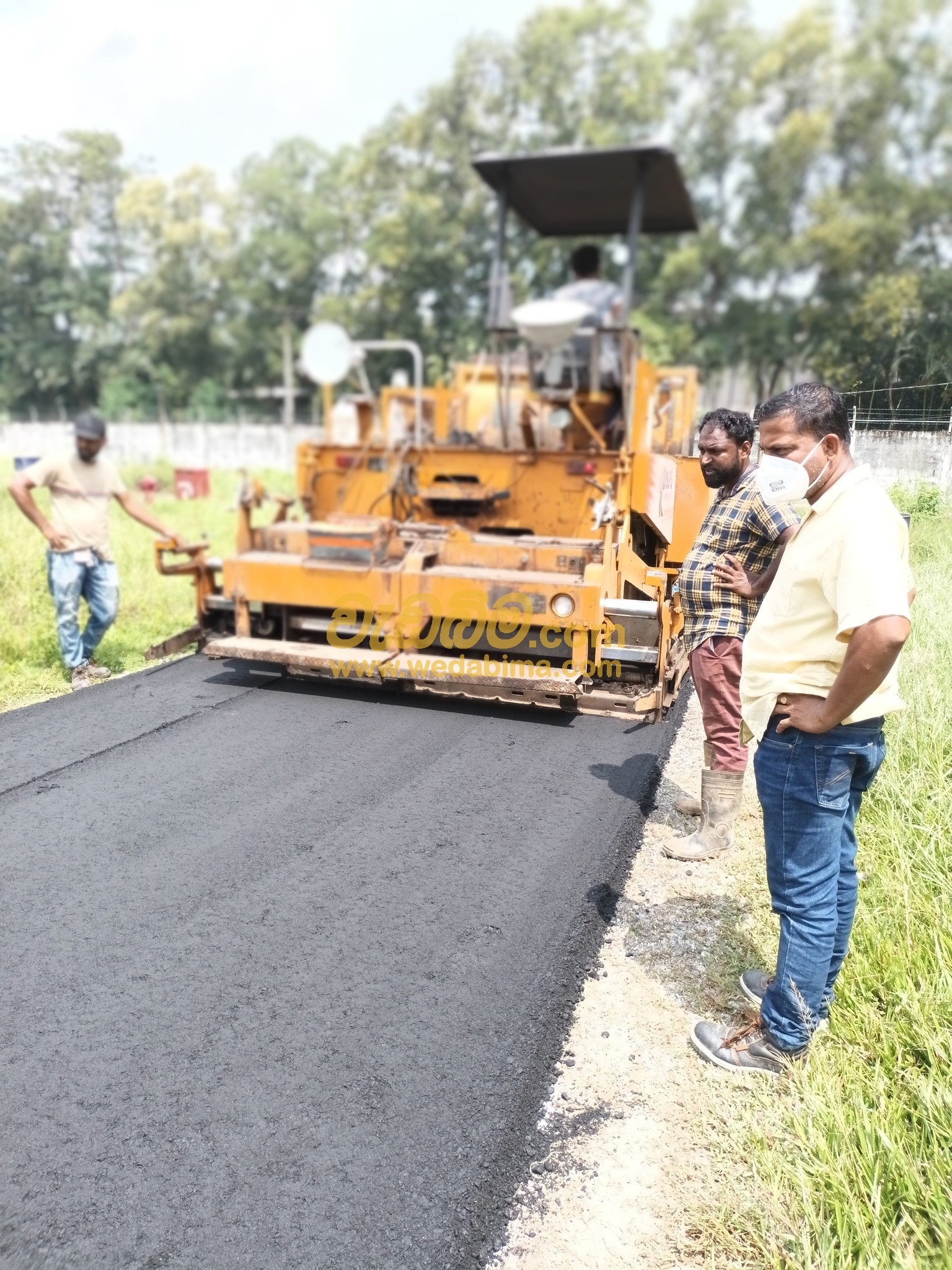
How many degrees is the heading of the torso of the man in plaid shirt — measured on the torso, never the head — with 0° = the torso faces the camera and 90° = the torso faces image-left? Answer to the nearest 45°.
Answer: approximately 90°

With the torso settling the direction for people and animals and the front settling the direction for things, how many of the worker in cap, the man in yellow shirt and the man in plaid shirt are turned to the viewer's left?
2

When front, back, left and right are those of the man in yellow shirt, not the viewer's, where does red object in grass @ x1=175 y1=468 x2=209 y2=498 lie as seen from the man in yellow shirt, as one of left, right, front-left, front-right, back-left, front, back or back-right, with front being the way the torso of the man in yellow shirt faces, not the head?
front-right

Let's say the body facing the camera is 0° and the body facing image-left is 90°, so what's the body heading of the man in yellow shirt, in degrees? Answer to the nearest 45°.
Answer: approximately 90°

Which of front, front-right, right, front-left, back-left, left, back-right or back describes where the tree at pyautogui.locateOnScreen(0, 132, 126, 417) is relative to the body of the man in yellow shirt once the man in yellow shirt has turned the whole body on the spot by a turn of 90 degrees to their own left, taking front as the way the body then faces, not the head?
back-right

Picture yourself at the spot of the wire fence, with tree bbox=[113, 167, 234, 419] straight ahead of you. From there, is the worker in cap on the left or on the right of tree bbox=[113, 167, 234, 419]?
left

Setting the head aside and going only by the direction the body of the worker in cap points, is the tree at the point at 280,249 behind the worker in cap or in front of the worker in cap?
behind

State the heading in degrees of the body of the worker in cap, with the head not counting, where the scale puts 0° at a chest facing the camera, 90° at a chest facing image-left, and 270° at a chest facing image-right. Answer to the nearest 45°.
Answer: approximately 0°

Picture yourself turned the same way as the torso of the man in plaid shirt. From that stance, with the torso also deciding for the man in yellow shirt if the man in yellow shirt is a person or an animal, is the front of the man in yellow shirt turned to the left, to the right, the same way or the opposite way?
the same way

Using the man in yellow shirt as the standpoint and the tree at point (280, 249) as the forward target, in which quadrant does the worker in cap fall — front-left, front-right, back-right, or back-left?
front-left

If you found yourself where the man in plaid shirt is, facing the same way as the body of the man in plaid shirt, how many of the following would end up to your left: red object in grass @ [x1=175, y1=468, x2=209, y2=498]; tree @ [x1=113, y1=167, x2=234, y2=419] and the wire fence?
0

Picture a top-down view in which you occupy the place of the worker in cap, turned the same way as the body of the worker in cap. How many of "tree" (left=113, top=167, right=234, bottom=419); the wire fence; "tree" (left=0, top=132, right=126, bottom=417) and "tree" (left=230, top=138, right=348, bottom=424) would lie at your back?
3

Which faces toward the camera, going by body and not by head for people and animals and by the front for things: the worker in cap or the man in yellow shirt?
the worker in cap

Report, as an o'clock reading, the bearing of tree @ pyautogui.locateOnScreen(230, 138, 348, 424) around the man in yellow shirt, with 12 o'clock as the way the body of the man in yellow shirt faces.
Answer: The tree is roughly at 2 o'clock from the man in yellow shirt.

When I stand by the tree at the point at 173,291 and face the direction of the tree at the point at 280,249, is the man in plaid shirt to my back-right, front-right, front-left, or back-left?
front-right

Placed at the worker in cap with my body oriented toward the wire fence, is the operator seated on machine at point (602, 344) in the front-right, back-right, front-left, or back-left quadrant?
front-right

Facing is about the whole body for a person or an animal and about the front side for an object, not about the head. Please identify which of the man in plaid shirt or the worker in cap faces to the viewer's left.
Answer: the man in plaid shirt

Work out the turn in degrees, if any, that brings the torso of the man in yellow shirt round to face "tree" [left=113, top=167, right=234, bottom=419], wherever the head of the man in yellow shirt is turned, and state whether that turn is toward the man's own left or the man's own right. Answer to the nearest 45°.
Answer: approximately 45° to the man's own right
